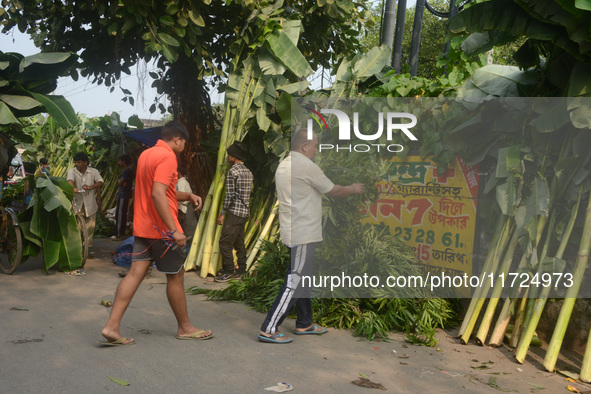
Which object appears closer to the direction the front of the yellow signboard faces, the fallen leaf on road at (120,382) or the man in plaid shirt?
the fallen leaf on road

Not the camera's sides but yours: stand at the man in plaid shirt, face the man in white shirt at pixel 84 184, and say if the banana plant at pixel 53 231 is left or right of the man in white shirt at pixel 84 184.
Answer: left

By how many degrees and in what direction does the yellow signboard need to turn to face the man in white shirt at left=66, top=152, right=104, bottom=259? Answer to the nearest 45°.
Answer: approximately 90° to its right

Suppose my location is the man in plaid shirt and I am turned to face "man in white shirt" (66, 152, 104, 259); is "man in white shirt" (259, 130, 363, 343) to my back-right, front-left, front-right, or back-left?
back-left

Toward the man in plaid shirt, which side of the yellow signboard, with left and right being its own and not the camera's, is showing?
right

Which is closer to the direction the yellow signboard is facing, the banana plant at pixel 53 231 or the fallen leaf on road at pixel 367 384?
the fallen leaf on road

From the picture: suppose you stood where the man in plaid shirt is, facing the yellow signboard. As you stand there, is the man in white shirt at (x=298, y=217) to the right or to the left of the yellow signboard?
right

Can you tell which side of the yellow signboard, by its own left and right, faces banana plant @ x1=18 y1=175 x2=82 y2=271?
right

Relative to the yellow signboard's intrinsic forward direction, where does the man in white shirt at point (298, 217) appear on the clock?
The man in white shirt is roughly at 1 o'clock from the yellow signboard.

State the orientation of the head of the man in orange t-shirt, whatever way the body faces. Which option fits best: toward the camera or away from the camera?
away from the camera

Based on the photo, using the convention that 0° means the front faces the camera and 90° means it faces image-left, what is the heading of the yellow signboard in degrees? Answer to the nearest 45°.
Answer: approximately 0°
